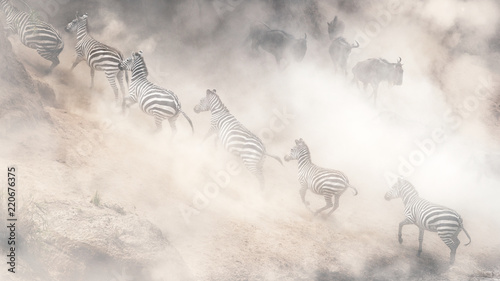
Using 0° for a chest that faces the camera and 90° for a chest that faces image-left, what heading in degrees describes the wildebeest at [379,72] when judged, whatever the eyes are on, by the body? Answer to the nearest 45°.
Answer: approximately 270°

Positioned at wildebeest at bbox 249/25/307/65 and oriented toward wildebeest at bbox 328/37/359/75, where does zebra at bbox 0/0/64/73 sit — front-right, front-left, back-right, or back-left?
back-right

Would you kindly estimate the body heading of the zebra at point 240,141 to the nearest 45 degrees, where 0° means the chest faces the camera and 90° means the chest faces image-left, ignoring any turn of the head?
approximately 90°

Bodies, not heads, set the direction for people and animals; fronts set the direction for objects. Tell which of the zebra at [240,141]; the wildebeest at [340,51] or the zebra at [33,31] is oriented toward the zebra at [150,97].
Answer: the zebra at [240,141]

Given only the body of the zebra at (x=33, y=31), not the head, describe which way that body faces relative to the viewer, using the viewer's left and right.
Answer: facing to the left of the viewer

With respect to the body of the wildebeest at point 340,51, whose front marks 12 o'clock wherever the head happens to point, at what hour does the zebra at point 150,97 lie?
The zebra is roughly at 6 o'clock from the wildebeest.

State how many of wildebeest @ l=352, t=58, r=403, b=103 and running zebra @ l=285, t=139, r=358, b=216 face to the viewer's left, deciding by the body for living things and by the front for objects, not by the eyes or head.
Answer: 1

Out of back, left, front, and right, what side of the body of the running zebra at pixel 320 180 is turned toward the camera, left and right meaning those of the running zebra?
left

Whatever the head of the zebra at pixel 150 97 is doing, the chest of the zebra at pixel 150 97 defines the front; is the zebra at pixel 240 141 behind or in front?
behind

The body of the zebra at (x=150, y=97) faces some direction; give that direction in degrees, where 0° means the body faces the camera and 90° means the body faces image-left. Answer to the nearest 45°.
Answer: approximately 90°

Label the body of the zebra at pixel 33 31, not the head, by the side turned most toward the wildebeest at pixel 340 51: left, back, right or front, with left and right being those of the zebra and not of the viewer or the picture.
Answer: back

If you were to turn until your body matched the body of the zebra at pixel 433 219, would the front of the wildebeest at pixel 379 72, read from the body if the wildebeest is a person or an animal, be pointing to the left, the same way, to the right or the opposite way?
the opposite way
